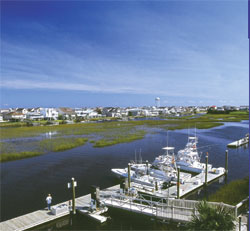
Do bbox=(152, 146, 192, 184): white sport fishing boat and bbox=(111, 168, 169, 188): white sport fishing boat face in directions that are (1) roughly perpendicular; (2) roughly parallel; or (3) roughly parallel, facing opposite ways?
roughly parallel

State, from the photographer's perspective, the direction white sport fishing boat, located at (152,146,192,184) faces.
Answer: facing away from the viewer and to the left of the viewer

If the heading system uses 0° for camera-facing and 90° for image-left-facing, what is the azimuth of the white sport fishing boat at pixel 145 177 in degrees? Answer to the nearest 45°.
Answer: approximately 135°

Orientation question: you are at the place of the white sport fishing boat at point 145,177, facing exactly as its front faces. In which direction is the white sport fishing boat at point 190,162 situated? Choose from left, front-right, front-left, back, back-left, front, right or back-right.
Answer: right

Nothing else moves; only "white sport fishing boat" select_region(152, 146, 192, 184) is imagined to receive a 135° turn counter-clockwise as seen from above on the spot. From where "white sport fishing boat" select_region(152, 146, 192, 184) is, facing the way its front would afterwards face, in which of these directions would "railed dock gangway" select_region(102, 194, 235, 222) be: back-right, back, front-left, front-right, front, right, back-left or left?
front

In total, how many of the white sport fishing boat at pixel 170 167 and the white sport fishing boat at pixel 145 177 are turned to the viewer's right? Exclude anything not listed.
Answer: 0

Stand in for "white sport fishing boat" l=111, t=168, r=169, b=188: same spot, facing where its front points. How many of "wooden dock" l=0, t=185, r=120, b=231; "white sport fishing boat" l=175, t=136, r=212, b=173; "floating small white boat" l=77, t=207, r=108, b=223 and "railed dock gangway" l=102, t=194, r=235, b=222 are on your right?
1

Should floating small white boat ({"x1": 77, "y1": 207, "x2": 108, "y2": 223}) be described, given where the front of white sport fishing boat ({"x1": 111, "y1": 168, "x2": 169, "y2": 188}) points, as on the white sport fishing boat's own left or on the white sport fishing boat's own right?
on the white sport fishing boat's own left
